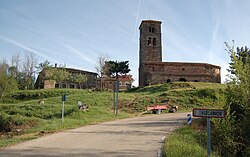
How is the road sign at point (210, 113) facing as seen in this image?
toward the camera

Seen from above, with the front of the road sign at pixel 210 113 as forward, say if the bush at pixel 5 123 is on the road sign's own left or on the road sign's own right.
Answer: on the road sign's own right

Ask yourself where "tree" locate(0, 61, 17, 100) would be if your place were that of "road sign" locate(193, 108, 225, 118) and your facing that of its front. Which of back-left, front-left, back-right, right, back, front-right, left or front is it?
back-right
